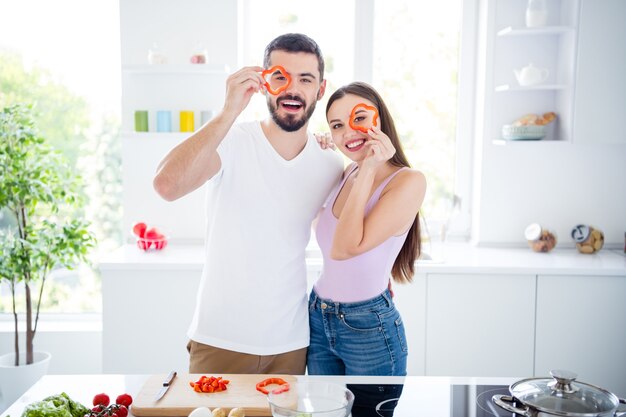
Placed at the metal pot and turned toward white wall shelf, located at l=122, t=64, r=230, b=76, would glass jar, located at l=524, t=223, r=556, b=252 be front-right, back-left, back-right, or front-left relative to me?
front-right

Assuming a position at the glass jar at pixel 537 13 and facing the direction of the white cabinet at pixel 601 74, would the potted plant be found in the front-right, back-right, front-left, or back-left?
back-right

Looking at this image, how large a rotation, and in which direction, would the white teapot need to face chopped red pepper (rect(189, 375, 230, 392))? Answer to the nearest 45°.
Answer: approximately 90° to its left

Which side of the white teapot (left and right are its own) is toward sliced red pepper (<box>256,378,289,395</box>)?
left

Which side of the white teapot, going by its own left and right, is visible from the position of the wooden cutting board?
left

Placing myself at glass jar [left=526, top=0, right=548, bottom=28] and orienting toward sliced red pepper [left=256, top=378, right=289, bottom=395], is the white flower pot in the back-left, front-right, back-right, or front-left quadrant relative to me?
front-right

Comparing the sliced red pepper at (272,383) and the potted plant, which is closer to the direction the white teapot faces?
the potted plant

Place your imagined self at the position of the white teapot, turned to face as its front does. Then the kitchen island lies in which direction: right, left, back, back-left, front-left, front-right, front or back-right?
left

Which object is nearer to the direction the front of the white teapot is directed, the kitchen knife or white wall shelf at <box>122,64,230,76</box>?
the white wall shelf

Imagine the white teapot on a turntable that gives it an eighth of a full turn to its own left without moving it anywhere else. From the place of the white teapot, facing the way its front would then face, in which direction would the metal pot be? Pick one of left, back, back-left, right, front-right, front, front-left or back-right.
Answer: front-left

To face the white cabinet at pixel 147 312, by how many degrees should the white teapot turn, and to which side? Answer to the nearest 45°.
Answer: approximately 45° to its left

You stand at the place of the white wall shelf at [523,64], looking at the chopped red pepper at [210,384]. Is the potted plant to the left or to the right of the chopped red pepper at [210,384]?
right

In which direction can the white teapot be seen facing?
to the viewer's left
